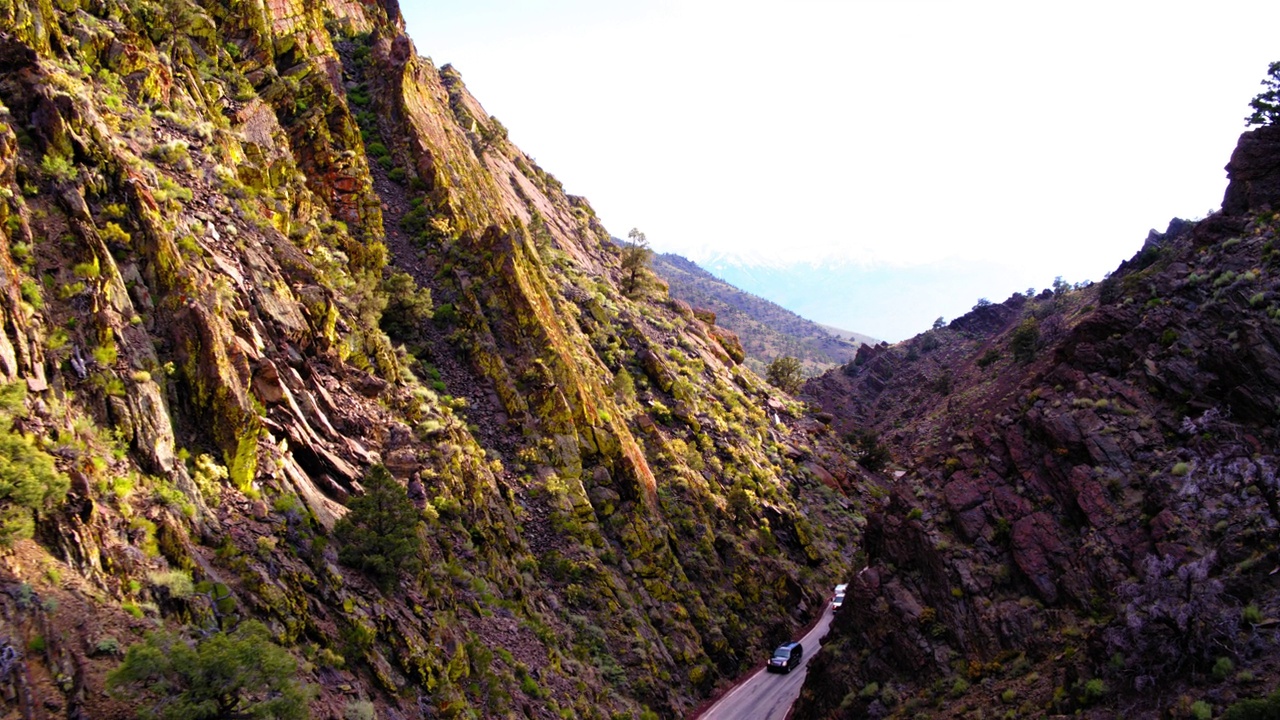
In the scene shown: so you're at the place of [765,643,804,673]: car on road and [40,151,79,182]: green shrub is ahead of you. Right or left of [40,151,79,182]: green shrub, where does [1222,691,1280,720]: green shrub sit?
left

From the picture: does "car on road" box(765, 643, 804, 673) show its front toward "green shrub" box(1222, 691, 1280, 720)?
no
